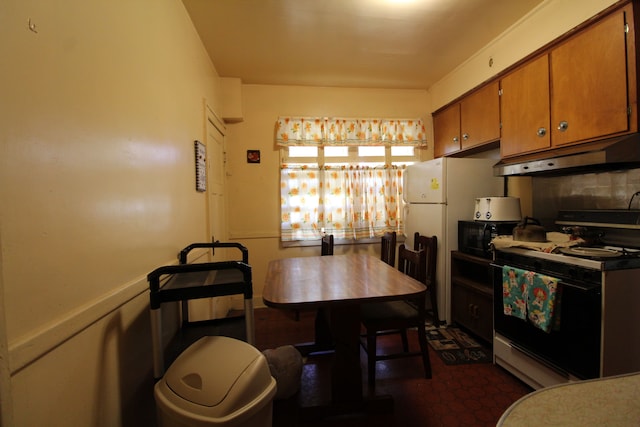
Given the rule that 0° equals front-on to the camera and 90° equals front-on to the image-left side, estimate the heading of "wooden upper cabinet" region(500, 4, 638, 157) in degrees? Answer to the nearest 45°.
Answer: approximately 45°

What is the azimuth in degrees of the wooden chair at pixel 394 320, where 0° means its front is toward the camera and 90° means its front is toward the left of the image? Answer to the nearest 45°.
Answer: approximately 45°

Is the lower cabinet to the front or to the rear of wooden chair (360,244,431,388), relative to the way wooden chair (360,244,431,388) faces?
to the rear

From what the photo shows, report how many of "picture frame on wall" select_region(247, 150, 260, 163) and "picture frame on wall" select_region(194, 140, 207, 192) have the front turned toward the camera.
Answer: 1

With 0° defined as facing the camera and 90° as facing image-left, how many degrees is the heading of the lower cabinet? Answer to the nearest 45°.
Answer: approximately 45°

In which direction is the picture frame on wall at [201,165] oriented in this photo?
to the viewer's right

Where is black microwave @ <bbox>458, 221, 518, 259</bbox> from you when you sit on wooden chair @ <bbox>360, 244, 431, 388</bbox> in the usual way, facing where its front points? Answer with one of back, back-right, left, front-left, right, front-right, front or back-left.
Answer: back

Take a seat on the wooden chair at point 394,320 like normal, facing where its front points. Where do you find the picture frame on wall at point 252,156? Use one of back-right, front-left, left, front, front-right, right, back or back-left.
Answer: right
